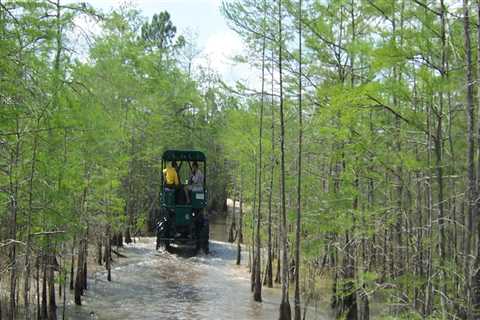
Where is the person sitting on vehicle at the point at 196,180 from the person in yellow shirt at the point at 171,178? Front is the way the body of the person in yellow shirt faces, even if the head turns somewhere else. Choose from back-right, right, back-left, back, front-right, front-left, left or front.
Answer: right

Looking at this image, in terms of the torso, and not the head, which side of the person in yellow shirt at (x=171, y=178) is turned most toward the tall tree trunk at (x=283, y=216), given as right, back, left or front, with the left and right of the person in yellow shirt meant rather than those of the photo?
back

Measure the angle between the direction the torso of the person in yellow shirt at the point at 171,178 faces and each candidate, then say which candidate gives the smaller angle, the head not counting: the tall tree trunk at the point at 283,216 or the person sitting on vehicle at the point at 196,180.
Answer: the person sitting on vehicle

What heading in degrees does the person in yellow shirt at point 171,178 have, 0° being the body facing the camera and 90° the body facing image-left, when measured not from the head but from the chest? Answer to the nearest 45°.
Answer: approximately 180°
